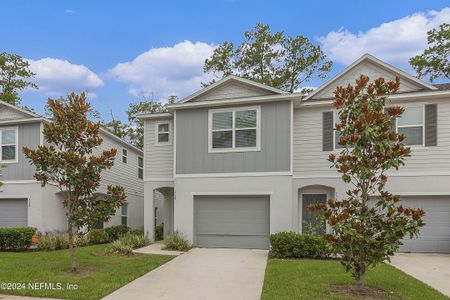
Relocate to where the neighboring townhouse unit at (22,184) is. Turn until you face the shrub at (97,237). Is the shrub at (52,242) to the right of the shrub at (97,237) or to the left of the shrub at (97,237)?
right

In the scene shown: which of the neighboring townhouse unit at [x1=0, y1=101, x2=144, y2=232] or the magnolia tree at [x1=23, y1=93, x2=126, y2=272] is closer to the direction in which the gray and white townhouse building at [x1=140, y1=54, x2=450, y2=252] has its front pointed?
the magnolia tree

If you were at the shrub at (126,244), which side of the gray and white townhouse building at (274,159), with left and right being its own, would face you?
right

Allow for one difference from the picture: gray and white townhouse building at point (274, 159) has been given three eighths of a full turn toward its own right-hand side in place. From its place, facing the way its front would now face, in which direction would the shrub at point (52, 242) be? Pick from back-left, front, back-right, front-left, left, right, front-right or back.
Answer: front-left

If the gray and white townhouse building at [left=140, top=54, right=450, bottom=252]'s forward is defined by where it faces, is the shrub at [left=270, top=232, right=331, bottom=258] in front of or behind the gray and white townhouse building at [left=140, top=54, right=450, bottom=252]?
in front

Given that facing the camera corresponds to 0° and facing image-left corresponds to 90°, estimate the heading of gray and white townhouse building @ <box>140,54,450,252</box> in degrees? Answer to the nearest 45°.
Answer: approximately 0°

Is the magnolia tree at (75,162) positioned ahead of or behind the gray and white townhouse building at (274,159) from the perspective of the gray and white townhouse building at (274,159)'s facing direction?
ahead

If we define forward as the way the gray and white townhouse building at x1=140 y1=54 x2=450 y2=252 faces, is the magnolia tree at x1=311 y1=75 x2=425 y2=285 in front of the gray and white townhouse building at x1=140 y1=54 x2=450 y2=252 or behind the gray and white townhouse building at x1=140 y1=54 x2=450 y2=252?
in front

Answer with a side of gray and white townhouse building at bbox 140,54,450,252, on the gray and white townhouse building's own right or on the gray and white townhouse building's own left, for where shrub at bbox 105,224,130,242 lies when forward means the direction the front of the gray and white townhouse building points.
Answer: on the gray and white townhouse building's own right
